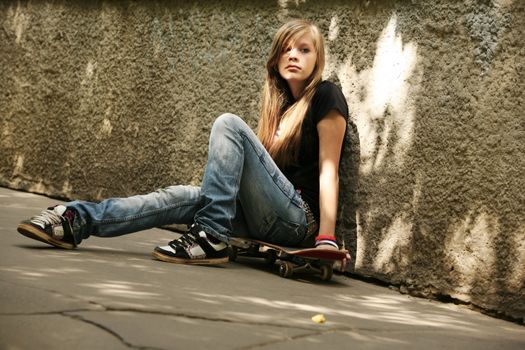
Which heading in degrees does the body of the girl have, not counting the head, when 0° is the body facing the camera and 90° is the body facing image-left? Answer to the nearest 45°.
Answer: approximately 45°
